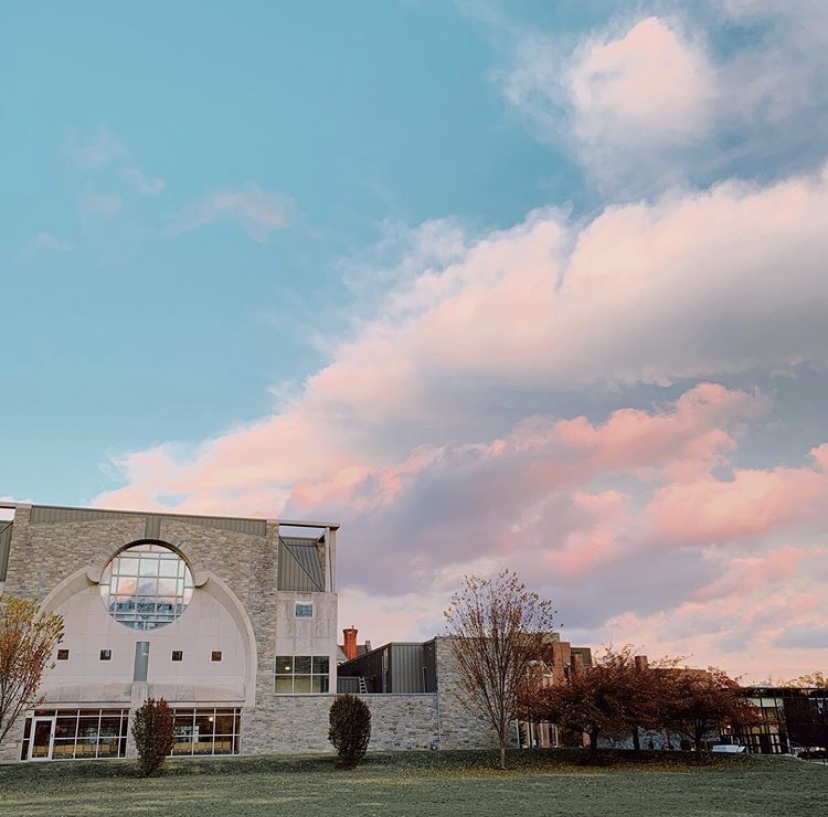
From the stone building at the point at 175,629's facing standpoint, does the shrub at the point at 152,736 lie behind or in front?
in front

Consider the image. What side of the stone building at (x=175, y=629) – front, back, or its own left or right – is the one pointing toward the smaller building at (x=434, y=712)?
left

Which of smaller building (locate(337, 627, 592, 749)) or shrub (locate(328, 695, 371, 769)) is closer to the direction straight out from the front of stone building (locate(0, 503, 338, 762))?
the shrub

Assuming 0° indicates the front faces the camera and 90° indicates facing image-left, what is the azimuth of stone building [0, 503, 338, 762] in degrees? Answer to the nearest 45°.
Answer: approximately 0°

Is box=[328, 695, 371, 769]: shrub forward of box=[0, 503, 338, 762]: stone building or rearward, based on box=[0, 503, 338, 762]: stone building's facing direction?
forward

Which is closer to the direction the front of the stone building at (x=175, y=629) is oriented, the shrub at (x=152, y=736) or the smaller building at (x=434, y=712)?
the shrub
